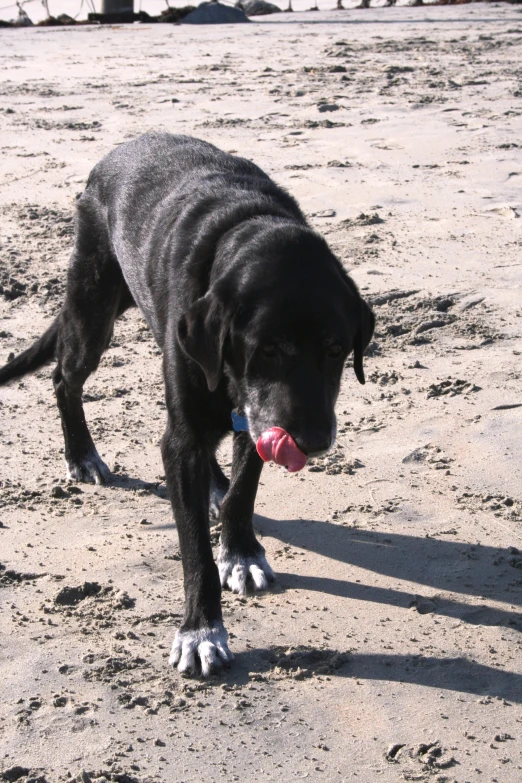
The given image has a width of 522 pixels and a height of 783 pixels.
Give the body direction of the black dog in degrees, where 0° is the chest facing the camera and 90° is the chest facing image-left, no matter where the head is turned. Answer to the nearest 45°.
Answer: approximately 315°

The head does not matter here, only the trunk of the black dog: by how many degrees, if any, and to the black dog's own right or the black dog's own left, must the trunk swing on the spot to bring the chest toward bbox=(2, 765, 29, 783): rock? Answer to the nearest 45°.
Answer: approximately 90° to the black dog's own right

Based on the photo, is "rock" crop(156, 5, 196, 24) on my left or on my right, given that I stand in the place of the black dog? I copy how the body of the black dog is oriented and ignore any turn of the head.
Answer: on my left

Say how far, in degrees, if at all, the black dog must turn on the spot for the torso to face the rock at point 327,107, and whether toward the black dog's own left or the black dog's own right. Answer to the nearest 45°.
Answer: approximately 135° to the black dog's own left

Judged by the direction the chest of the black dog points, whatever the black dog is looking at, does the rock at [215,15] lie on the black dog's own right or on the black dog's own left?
on the black dog's own left

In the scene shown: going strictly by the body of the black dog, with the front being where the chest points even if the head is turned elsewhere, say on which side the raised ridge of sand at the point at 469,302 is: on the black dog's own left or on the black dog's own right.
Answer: on the black dog's own left

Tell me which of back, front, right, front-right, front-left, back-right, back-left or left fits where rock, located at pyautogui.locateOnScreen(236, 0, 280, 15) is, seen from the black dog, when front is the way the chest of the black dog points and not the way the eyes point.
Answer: back-left
